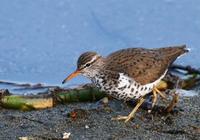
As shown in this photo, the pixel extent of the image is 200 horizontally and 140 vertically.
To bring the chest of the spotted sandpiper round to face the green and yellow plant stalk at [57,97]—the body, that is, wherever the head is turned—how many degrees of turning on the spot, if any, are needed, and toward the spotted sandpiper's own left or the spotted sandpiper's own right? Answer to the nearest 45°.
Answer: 0° — it already faces it

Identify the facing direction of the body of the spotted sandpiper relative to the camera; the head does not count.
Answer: to the viewer's left
